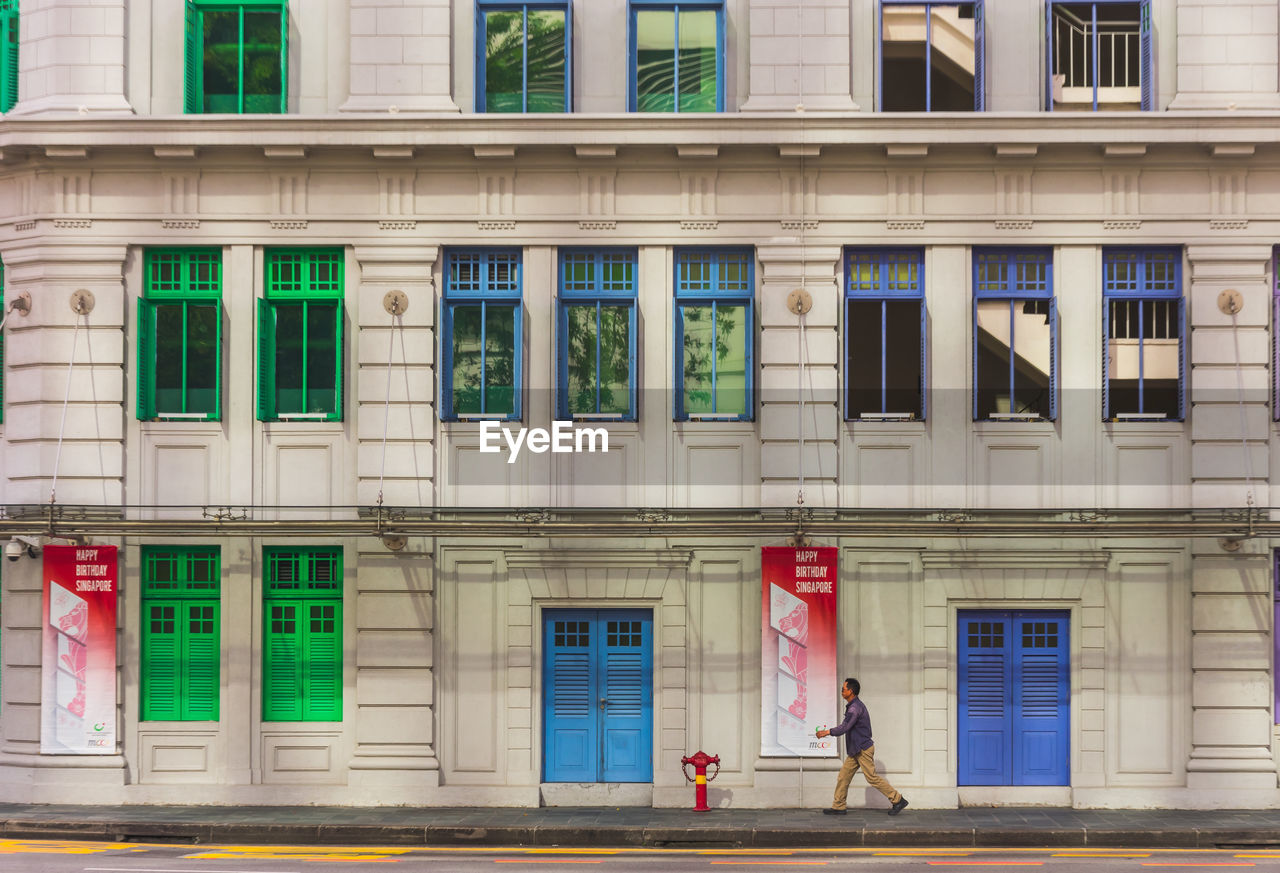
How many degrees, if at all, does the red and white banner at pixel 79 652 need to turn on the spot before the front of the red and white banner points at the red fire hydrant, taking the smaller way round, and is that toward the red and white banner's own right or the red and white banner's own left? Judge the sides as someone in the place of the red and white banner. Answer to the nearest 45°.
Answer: approximately 45° to the red and white banner's own left

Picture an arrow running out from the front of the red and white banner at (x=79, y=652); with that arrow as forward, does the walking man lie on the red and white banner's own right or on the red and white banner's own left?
on the red and white banner's own left

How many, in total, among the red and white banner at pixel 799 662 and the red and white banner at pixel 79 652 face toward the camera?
2

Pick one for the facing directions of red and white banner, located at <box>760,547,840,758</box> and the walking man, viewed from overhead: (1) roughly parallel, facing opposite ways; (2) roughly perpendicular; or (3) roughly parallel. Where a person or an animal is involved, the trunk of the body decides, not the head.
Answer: roughly perpendicular

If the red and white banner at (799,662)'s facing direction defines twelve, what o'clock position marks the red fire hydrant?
The red fire hydrant is roughly at 2 o'clock from the red and white banner.
